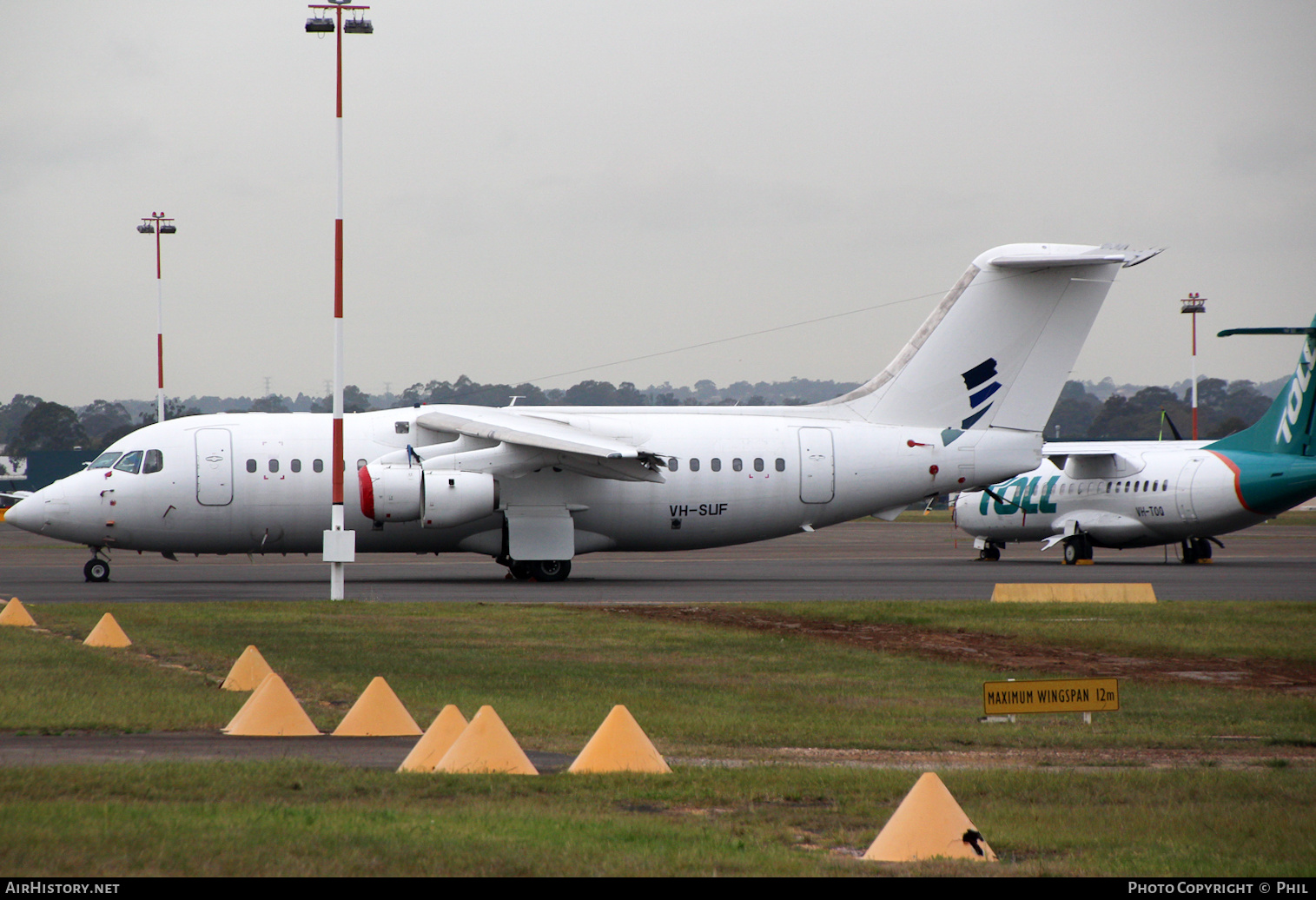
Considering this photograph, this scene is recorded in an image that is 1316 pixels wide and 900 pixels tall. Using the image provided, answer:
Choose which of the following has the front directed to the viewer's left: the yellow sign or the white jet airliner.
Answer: the white jet airliner

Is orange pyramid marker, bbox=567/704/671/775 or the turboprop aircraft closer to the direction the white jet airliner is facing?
the orange pyramid marker

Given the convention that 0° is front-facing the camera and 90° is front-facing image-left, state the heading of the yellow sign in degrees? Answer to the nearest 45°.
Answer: approximately 0°

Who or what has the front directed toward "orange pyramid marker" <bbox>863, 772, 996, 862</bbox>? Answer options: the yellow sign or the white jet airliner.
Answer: the yellow sign

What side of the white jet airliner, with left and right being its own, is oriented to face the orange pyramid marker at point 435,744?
left

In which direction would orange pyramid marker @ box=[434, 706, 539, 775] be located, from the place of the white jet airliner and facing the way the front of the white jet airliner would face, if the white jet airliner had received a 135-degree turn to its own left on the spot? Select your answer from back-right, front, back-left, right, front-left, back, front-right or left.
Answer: front-right

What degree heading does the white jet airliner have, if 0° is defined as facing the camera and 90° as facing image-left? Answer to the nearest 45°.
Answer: approximately 90°

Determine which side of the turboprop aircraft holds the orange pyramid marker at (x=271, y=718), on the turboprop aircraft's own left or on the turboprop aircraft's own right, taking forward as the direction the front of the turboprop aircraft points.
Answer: on the turboprop aircraft's own left

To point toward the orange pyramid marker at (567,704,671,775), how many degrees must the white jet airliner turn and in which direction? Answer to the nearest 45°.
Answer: approximately 90° to its left

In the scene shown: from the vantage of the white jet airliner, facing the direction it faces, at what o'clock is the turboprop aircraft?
The turboprop aircraft is roughly at 5 o'clock from the white jet airliner.

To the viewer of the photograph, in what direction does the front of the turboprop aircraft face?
facing away from the viewer and to the left of the viewer

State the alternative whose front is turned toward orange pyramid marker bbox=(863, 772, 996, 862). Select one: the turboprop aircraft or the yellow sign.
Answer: the yellow sign

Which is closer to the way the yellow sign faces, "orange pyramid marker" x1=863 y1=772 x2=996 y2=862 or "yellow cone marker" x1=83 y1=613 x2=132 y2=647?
the orange pyramid marker
